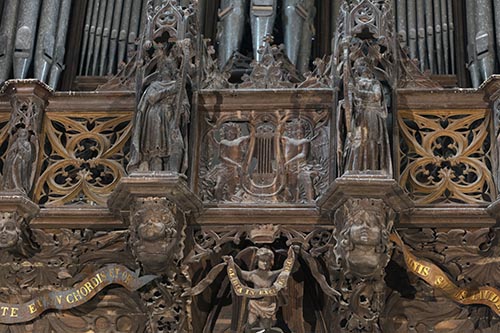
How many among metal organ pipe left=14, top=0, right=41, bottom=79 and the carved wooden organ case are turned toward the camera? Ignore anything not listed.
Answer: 2
